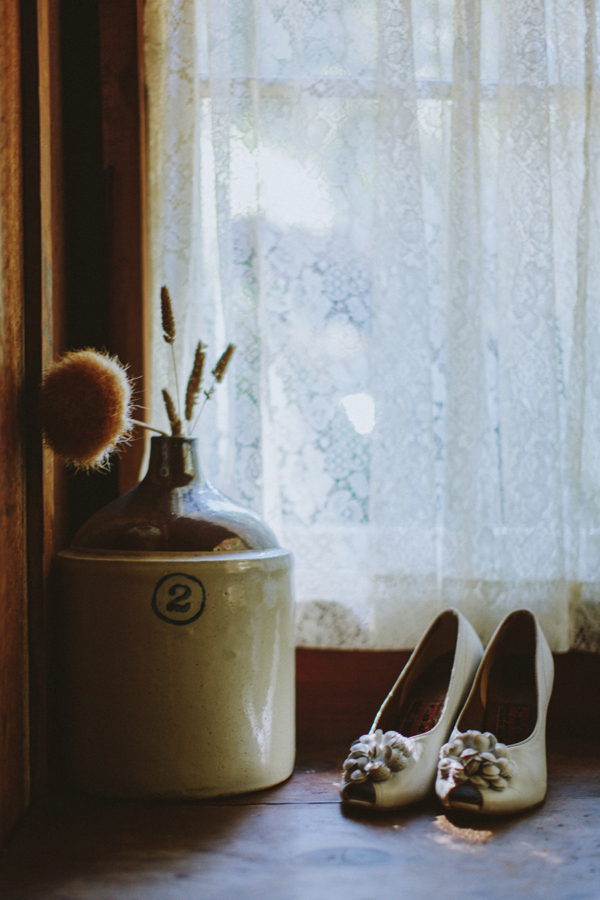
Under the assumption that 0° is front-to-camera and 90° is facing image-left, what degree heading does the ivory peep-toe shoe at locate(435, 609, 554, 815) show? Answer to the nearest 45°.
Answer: approximately 45°

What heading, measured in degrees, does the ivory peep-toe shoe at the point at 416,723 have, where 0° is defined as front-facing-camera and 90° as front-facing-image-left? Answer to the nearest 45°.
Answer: approximately 45°
